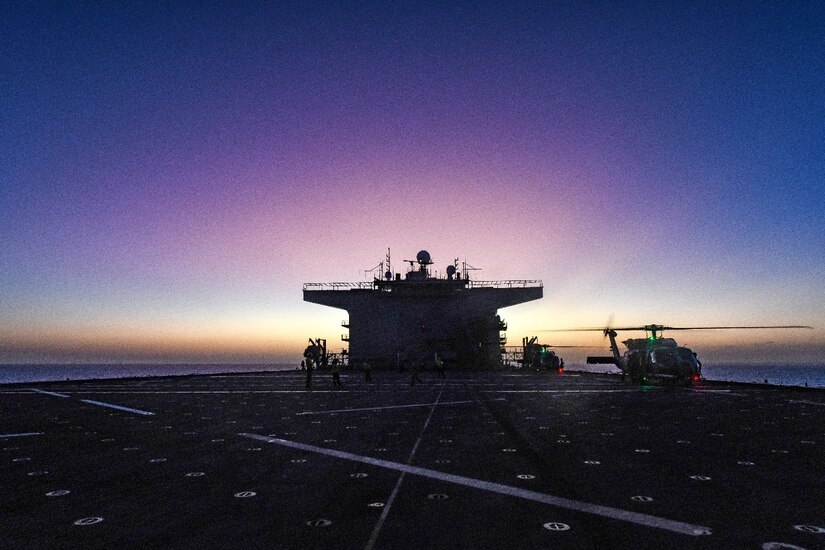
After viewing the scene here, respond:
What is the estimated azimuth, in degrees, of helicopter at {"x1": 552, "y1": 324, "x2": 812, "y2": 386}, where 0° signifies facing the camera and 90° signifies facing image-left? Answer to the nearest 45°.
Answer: approximately 315°
